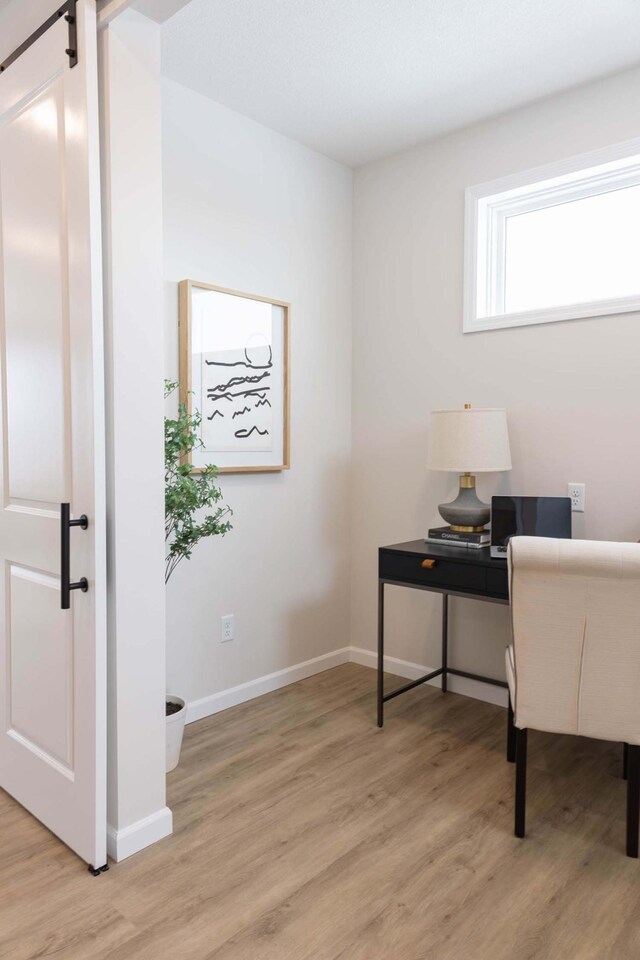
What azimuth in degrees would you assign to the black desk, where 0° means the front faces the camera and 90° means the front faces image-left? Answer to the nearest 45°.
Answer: approximately 45°

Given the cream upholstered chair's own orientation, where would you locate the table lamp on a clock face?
The table lamp is roughly at 11 o'clock from the cream upholstered chair.

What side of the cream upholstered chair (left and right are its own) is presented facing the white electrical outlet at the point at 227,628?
left

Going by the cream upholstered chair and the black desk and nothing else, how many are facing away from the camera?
1

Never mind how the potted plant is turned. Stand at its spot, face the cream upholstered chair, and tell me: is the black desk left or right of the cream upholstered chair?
left

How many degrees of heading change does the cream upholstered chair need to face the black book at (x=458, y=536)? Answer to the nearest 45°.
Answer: approximately 45° to its left

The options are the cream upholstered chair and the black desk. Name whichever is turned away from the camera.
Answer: the cream upholstered chair

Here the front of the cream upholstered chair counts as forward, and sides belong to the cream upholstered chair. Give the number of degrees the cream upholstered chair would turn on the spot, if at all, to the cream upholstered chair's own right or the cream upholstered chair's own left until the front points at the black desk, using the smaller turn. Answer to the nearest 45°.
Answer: approximately 45° to the cream upholstered chair's own left

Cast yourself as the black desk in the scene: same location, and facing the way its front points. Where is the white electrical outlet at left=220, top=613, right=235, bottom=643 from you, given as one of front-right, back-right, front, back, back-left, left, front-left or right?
front-right

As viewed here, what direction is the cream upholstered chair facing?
away from the camera

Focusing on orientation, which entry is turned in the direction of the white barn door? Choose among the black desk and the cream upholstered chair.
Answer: the black desk

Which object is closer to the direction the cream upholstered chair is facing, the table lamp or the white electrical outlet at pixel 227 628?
the table lamp

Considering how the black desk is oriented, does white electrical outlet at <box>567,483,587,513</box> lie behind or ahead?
behind
